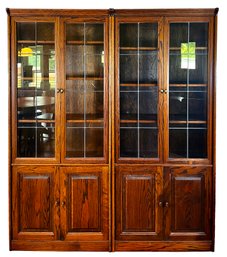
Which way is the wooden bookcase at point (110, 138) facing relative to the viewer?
toward the camera
